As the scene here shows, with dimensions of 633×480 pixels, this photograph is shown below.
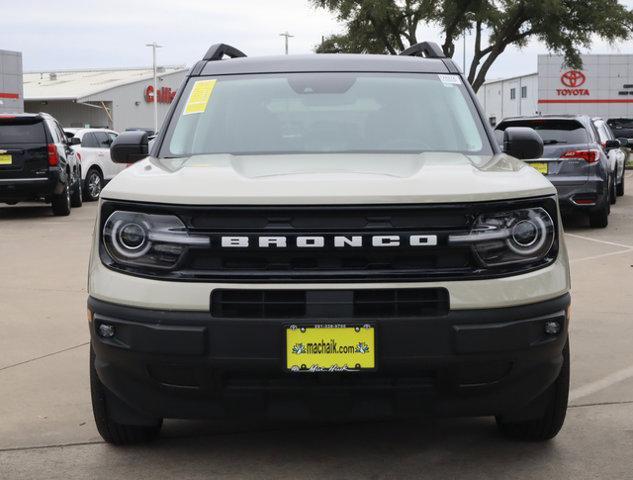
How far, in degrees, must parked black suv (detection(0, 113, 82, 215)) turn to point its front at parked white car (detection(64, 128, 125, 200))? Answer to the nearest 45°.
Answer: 0° — it already faces it

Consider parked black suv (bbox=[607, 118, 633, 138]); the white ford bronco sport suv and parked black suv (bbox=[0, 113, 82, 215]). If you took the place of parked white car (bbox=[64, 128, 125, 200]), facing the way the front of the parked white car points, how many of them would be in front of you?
1

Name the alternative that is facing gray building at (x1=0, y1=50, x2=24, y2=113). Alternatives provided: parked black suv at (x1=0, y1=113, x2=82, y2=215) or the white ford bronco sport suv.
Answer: the parked black suv

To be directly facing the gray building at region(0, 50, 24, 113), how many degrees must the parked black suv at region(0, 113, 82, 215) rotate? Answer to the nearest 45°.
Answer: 0° — it already faces it

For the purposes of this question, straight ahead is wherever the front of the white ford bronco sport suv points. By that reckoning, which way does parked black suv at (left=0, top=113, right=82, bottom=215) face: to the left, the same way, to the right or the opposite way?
the opposite way

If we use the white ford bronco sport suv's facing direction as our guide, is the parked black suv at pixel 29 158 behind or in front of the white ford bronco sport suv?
behind

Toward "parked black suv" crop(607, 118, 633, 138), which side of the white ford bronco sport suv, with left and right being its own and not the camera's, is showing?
back

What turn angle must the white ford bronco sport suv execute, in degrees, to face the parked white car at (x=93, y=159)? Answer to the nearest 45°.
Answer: approximately 180°

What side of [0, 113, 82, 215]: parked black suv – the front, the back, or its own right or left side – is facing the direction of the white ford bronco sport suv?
back

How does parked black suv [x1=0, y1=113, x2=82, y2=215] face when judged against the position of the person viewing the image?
facing away from the viewer

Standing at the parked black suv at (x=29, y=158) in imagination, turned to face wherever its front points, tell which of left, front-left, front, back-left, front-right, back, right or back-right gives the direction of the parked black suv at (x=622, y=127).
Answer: front-right

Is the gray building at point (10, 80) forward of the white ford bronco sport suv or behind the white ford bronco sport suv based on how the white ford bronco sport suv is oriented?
behind

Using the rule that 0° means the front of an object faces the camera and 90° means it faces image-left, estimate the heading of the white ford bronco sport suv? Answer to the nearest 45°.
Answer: approximately 0°
